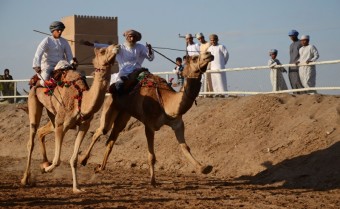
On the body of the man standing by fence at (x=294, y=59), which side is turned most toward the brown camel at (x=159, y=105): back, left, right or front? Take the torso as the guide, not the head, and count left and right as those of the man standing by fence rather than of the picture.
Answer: front

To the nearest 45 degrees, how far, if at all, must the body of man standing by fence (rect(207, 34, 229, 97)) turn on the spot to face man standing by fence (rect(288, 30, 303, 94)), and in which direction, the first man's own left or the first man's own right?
approximately 90° to the first man's own left

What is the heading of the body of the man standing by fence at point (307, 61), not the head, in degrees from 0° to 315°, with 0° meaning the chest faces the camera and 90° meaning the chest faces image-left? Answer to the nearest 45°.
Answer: approximately 45°

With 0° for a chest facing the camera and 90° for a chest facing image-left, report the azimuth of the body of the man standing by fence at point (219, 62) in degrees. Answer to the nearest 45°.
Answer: approximately 45°

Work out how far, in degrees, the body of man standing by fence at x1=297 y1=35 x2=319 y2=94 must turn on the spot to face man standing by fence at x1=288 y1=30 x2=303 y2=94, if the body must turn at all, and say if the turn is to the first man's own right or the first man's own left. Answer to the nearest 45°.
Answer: approximately 90° to the first man's own right
